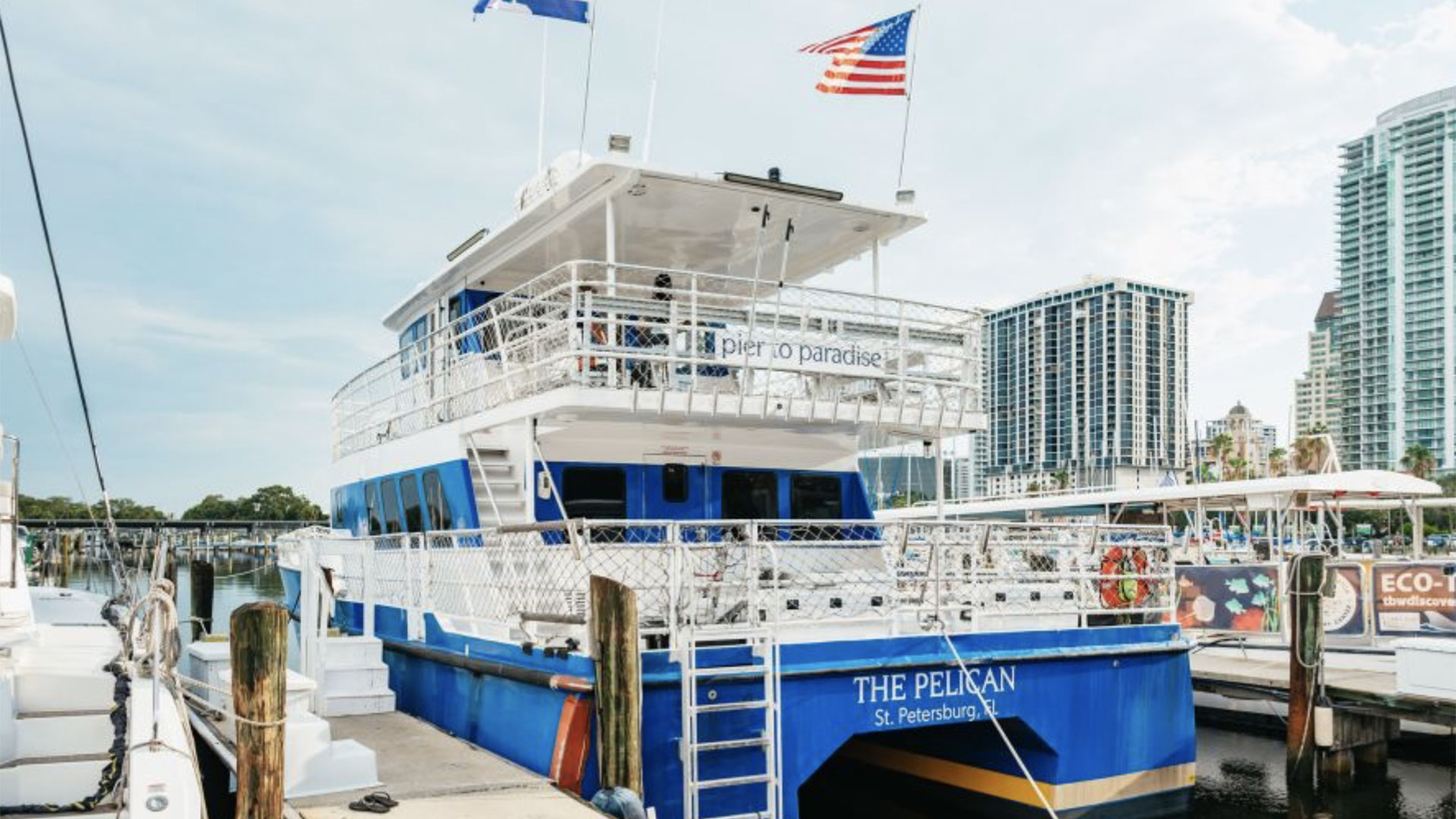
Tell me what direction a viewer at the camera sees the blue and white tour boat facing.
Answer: facing away from the viewer and to the left of the viewer

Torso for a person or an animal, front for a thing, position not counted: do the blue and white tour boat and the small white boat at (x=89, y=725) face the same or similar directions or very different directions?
same or similar directions

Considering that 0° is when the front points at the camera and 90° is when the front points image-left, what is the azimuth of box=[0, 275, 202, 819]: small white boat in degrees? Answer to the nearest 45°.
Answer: approximately 180°

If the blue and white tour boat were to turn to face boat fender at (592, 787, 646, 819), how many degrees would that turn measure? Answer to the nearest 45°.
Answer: approximately 135° to its left

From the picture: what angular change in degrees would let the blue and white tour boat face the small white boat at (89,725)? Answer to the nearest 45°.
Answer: approximately 90° to its left

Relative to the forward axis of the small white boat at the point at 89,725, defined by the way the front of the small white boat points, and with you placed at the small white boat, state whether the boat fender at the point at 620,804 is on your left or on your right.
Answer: on your right

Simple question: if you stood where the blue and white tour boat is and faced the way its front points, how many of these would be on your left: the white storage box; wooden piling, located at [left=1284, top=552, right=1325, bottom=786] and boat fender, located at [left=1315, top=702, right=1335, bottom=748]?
0

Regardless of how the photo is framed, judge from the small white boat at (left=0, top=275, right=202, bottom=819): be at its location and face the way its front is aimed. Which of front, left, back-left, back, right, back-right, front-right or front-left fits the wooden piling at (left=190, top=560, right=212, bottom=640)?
front

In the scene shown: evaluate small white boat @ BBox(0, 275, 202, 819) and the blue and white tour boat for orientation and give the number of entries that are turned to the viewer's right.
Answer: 0
